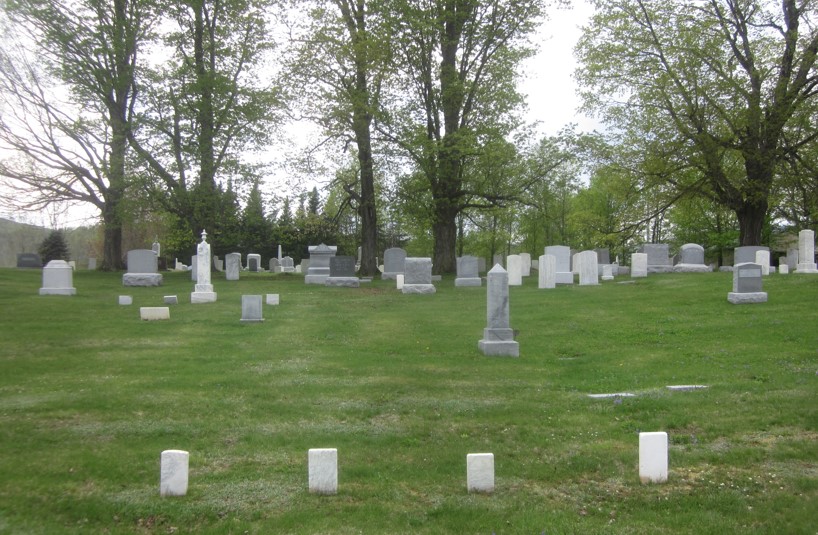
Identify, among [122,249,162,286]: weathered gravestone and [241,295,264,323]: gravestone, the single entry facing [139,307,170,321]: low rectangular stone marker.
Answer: the weathered gravestone

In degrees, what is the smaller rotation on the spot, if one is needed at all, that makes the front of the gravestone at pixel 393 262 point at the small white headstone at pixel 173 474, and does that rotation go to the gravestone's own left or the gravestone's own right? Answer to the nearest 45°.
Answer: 0° — it already faces it

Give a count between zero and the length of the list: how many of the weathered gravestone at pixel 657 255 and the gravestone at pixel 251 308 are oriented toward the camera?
2

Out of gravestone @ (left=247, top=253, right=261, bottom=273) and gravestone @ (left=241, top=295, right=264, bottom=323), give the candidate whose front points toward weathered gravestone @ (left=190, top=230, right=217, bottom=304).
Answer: gravestone @ (left=247, top=253, right=261, bottom=273)

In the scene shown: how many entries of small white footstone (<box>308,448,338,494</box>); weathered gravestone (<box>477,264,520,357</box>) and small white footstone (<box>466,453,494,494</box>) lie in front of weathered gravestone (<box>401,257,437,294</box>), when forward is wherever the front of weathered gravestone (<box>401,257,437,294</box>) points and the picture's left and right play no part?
3

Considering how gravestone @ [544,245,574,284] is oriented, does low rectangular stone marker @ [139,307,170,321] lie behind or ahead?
ahead

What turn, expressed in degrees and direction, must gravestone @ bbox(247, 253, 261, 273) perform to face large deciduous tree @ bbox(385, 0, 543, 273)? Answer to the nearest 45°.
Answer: approximately 45° to its left

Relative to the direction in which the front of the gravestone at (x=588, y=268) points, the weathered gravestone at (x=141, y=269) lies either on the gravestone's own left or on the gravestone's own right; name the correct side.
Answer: on the gravestone's own right

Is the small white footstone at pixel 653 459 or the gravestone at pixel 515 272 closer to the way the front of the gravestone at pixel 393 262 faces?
the small white footstone

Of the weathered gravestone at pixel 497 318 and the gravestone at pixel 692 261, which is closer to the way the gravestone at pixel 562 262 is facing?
the weathered gravestone

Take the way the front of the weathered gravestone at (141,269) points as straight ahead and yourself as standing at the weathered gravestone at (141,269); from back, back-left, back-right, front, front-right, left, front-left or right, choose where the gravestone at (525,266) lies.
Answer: left

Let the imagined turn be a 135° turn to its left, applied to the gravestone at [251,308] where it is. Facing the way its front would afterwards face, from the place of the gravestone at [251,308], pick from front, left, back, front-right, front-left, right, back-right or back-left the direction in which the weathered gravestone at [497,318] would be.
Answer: right

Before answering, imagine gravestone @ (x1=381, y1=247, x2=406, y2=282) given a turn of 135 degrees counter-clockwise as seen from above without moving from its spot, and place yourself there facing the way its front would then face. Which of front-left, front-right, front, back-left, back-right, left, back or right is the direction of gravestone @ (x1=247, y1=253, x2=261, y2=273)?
left

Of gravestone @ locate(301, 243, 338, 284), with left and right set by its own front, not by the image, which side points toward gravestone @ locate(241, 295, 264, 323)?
front

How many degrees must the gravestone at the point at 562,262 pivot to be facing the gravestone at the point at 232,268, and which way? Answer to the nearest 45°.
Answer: approximately 90° to its right

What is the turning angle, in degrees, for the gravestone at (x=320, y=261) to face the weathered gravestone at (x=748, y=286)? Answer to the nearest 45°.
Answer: approximately 45° to its left
